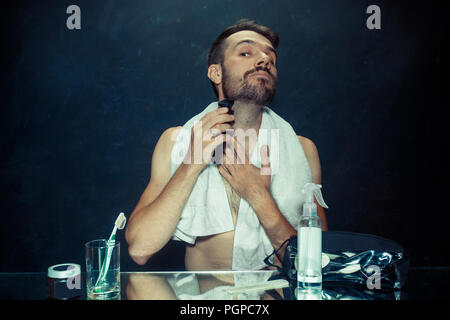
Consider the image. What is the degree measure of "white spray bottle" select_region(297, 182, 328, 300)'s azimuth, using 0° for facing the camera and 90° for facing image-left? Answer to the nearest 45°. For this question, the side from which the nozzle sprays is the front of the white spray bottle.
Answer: approximately 270°
